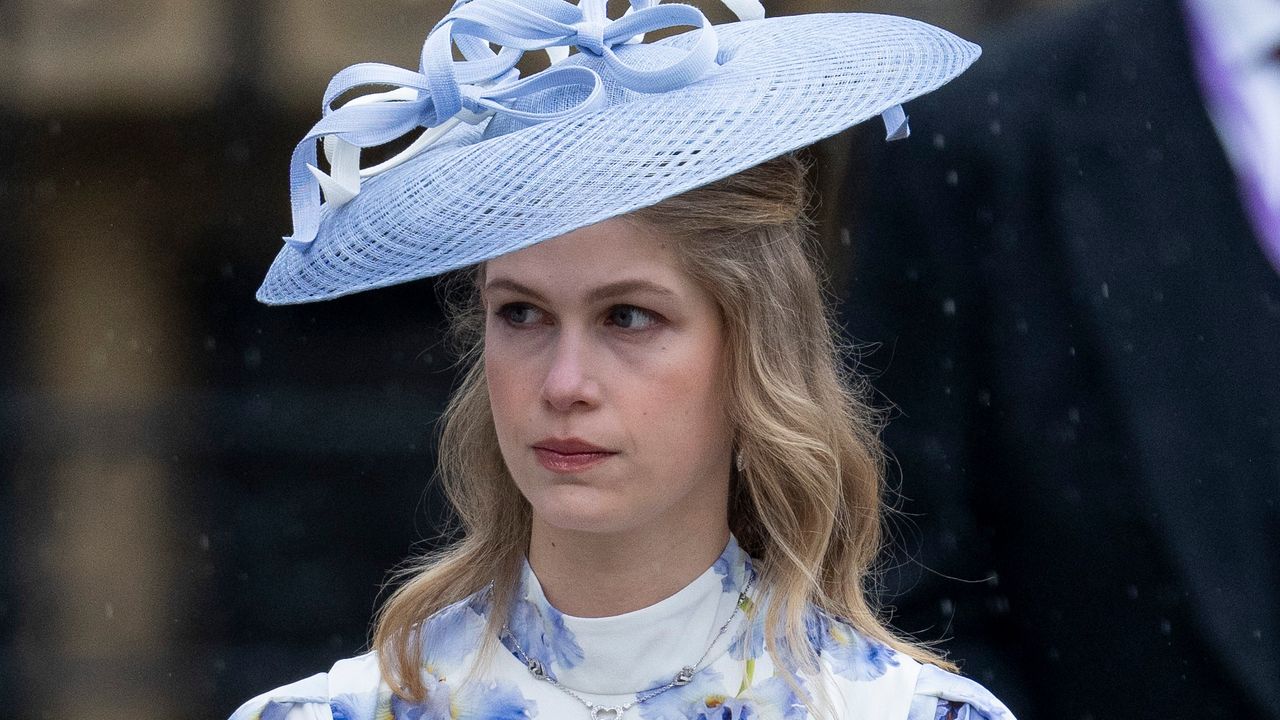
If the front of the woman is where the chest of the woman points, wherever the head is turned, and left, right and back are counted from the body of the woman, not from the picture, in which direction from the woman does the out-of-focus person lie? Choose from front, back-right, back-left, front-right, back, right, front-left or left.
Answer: back-left

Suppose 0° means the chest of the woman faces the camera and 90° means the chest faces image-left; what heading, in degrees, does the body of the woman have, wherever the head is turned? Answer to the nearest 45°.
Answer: approximately 0°
